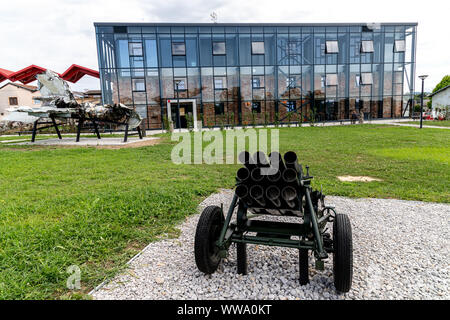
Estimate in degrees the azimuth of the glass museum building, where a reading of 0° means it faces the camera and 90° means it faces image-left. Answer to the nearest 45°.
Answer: approximately 0°

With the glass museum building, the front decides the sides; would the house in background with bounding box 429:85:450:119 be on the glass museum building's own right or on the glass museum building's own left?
on the glass museum building's own left

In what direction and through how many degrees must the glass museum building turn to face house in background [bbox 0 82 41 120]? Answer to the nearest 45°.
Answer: approximately 90° to its right

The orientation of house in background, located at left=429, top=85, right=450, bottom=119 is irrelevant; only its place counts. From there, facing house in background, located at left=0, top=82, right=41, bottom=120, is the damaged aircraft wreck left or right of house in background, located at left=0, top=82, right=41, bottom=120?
left

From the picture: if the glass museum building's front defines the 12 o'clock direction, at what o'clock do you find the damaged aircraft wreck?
The damaged aircraft wreck is roughly at 1 o'clock from the glass museum building.
